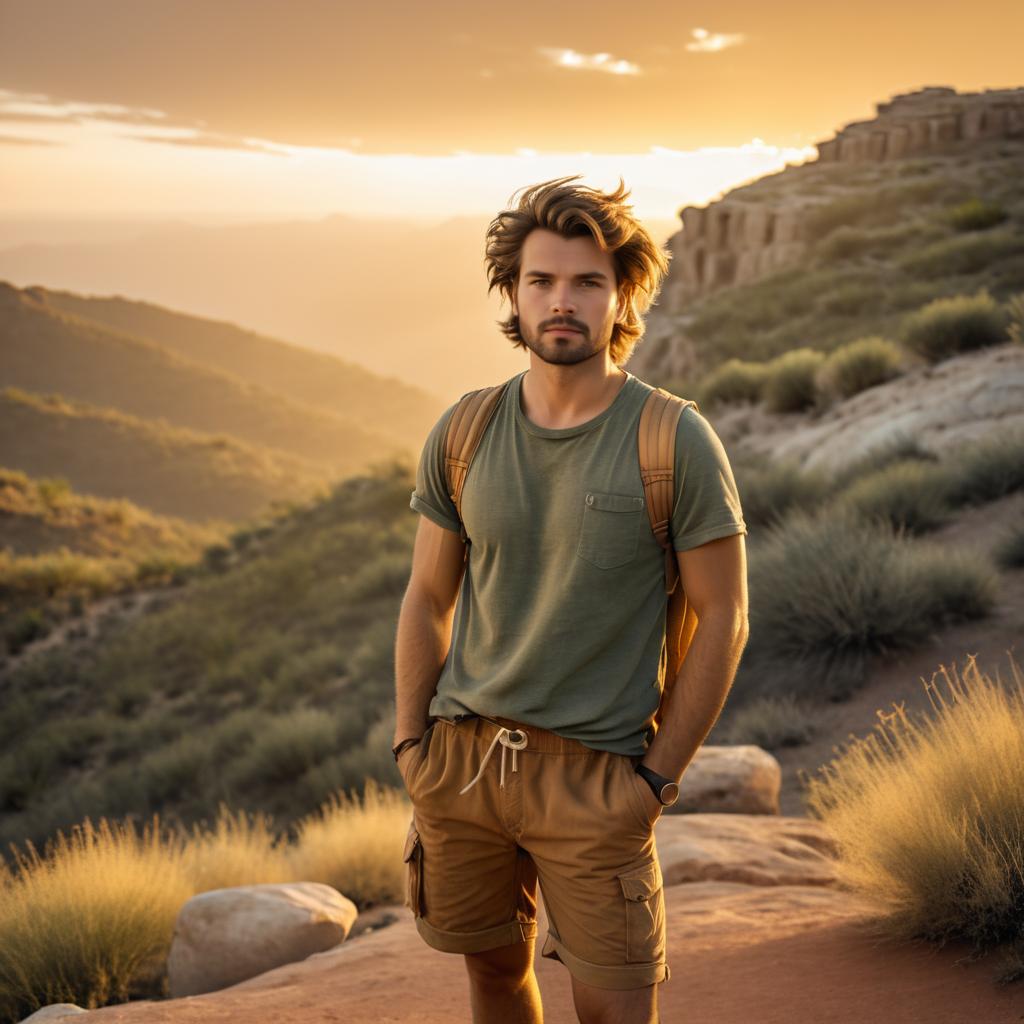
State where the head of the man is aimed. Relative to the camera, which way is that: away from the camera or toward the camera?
toward the camera

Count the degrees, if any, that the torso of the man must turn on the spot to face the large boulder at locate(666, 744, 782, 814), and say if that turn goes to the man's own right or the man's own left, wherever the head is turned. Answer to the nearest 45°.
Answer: approximately 180°

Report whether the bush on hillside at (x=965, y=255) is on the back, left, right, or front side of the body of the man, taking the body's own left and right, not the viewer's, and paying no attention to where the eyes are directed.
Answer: back

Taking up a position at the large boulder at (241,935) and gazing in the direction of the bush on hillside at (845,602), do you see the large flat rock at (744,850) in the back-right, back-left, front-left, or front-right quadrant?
front-right

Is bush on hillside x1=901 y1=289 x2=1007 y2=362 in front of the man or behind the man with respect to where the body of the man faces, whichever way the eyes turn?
behind

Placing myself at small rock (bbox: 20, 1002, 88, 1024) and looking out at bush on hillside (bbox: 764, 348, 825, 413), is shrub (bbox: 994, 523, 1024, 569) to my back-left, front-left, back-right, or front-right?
front-right

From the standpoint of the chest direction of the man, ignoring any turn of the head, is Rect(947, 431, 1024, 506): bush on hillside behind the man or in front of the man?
behind

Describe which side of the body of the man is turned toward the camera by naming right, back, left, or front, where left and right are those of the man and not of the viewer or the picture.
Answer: front

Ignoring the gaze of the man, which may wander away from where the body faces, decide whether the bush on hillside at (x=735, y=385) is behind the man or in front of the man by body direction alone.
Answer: behind

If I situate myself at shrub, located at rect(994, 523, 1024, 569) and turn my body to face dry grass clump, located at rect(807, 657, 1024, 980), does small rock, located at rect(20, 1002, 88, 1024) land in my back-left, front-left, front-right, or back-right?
front-right

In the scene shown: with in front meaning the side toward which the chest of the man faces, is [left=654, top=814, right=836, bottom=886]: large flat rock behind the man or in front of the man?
behind

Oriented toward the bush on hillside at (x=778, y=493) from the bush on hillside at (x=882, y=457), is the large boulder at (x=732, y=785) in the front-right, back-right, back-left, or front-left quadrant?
front-left
